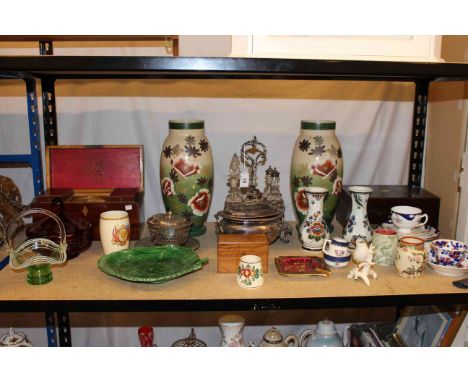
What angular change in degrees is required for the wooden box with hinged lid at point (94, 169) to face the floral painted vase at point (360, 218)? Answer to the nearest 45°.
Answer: approximately 45° to its left

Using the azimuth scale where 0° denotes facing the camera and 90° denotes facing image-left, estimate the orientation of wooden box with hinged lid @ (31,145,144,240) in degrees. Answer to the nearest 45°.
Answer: approximately 0°

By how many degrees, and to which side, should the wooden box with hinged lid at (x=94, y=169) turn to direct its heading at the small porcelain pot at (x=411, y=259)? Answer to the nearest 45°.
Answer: approximately 45° to its left

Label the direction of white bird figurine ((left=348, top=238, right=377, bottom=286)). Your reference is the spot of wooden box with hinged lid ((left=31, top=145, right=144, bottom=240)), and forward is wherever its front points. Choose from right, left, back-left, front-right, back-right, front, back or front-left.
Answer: front-left

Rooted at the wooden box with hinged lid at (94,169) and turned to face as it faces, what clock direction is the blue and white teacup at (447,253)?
The blue and white teacup is roughly at 10 o'clock from the wooden box with hinged lid.
